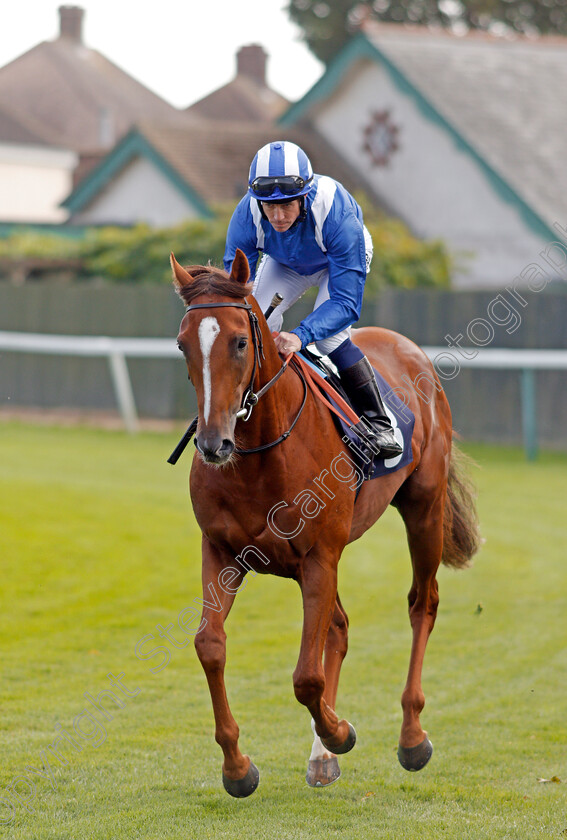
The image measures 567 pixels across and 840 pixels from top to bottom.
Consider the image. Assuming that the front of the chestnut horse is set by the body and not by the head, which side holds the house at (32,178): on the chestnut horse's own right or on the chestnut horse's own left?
on the chestnut horse's own right

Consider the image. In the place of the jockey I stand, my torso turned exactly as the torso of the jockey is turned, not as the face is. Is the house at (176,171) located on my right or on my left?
on my right

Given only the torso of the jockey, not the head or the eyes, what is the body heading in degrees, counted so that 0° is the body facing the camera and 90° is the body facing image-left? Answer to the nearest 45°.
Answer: approximately 45°

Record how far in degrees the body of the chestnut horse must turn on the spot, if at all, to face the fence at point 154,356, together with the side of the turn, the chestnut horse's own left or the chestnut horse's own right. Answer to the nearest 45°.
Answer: approximately 135° to the chestnut horse's own right

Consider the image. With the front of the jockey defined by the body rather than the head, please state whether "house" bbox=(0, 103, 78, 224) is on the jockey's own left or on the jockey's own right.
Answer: on the jockey's own right

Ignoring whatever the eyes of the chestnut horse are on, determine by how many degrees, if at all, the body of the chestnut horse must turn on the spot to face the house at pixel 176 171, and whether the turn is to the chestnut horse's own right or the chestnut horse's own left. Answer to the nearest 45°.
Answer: approximately 135° to the chestnut horse's own right

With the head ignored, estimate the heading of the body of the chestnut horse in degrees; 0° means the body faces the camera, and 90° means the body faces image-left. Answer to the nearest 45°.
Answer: approximately 45°
